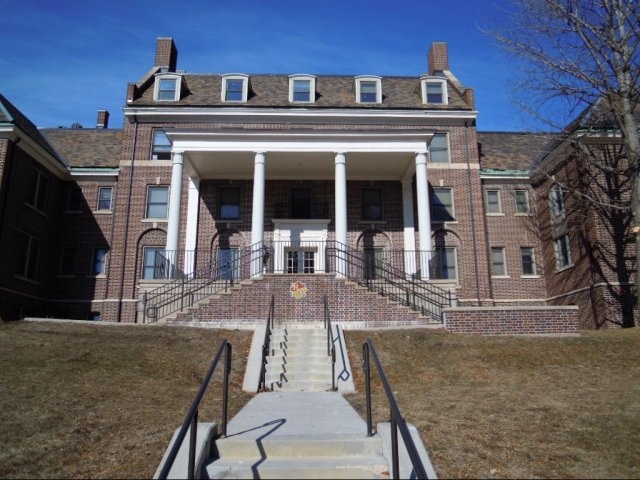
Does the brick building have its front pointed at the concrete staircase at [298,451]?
yes

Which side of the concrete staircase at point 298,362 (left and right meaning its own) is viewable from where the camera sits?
front

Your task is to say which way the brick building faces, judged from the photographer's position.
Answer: facing the viewer

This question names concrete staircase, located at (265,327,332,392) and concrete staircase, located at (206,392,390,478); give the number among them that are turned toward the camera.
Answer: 2

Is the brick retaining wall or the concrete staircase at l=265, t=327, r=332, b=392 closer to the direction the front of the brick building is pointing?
the concrete staircase

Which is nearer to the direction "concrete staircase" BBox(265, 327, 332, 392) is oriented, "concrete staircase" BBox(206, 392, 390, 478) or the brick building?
the concrete staircase

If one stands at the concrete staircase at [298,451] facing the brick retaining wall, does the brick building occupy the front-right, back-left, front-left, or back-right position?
front-left

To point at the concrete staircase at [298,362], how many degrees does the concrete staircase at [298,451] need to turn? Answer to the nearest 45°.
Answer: approximately 180°

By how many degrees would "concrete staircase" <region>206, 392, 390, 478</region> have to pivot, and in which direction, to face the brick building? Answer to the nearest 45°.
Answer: approximately 180°

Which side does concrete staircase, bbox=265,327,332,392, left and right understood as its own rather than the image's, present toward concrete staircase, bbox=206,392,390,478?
front

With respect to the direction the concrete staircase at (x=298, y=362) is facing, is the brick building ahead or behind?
behind

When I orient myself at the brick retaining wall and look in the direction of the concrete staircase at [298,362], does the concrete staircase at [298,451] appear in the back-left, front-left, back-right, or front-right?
front-left

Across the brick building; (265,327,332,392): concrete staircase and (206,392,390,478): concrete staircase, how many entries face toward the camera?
3

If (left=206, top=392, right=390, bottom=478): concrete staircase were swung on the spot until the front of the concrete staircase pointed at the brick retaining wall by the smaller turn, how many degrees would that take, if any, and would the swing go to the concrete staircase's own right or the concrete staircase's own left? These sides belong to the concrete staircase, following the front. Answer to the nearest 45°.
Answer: approximately 135° to the concrete staircase's own left

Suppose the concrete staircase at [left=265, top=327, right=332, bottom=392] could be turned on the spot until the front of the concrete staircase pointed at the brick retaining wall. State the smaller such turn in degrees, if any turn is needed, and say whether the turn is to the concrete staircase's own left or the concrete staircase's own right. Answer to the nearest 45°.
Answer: approximately 90° to the concrete staircase's own left

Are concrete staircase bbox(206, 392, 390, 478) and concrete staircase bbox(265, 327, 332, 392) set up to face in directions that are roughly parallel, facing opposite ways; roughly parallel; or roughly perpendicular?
roughly parallel

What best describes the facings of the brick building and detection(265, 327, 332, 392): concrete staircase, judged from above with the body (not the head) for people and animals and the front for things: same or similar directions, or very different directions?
same or similar directions
